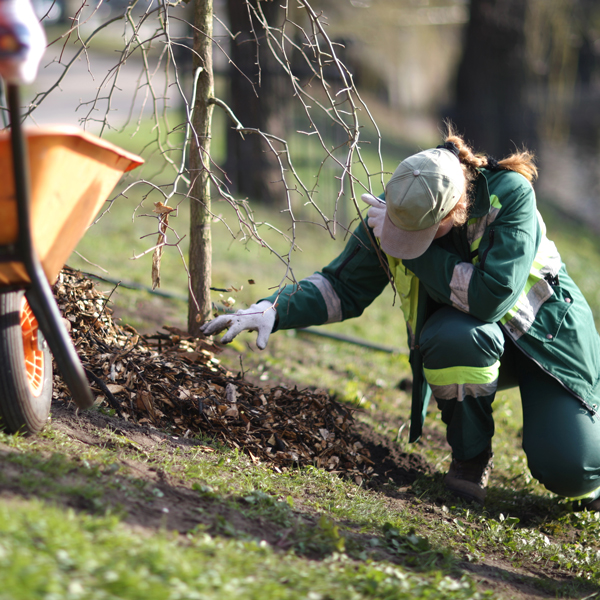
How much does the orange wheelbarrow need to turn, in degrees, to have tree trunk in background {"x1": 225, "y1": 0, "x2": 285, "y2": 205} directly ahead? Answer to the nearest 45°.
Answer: approximately 45° to its left

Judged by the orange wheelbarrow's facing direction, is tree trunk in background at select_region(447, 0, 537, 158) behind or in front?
in front

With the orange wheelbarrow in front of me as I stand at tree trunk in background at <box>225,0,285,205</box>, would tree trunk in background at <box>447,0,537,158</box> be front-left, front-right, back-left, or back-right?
back-left

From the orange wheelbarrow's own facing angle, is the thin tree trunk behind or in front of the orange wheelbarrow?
in front

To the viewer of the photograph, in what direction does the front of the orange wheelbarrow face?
facing away from the viewer and to the right of the viewer
